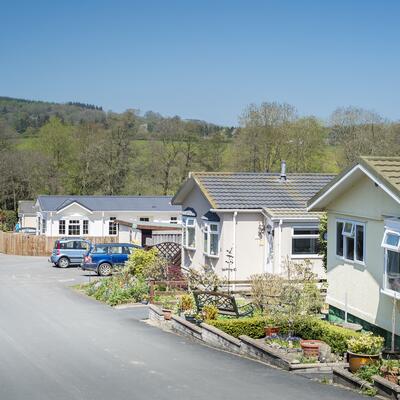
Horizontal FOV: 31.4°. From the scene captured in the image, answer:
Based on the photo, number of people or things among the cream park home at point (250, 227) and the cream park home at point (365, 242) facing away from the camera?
0

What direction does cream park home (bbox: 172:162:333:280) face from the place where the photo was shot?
facing the viewer and to the left of the viewer

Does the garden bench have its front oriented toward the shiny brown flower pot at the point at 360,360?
no

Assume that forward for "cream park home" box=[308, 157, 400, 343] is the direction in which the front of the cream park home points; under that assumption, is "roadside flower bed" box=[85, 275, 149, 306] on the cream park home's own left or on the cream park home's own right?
on the cream park home's own right

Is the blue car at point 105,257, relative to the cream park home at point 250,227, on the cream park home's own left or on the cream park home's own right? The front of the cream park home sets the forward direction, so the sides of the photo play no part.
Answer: on the cream park home's own right

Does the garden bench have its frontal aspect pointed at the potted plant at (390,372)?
no

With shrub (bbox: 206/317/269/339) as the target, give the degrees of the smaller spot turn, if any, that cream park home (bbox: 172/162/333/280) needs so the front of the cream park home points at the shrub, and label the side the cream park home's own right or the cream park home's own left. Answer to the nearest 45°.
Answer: approximately 45° to the cream park home's own left

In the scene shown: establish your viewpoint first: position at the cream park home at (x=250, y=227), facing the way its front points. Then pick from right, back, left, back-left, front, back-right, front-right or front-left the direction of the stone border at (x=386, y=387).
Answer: front-left

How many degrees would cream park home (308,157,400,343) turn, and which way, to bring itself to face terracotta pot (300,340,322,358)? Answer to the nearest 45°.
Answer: approximately 45° to its left

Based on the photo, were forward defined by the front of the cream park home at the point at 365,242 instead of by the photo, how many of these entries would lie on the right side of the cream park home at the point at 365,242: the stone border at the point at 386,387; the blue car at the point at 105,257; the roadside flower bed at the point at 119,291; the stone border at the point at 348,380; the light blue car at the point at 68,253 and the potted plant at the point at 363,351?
3

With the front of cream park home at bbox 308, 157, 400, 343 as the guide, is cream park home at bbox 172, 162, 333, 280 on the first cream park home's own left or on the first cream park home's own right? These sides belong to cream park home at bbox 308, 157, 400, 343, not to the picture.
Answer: on the first cream park home's own right

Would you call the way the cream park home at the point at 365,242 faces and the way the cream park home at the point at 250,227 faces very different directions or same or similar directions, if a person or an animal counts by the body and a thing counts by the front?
same or similar directions
